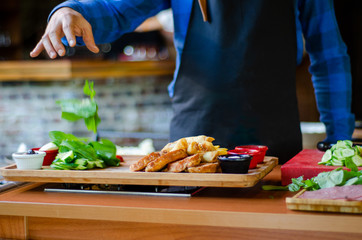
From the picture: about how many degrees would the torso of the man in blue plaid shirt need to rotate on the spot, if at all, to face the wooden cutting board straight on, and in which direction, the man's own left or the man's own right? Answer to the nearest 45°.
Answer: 0° — they already face it

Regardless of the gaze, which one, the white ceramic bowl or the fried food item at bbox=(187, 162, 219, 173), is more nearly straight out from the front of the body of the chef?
the fried food item

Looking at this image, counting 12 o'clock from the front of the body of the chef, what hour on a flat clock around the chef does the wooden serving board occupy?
The wooden serving board is roughly at 1 o'clock from the chef.

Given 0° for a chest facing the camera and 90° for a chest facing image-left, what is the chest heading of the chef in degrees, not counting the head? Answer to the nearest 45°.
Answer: approximately 0°

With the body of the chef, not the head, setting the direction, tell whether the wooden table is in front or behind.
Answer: in front

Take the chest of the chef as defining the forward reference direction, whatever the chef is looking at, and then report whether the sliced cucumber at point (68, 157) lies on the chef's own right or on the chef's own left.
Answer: on the chef's own right

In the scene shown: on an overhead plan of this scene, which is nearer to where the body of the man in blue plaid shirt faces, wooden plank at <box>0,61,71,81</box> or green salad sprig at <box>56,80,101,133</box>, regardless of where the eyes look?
the green salad sprig

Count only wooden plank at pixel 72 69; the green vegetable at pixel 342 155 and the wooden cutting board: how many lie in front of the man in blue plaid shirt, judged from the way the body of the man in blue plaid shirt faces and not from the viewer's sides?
2

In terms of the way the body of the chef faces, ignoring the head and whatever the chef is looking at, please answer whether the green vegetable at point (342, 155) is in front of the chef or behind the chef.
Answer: in front

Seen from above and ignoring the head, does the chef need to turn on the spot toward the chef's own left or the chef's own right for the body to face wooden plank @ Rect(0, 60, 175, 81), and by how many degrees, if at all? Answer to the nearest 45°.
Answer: approximately 135° to the chef's own right

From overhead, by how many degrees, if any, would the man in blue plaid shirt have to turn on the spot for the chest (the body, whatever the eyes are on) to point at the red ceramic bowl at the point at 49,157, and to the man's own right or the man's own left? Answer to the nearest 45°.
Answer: approximately 45° to the man's own right
